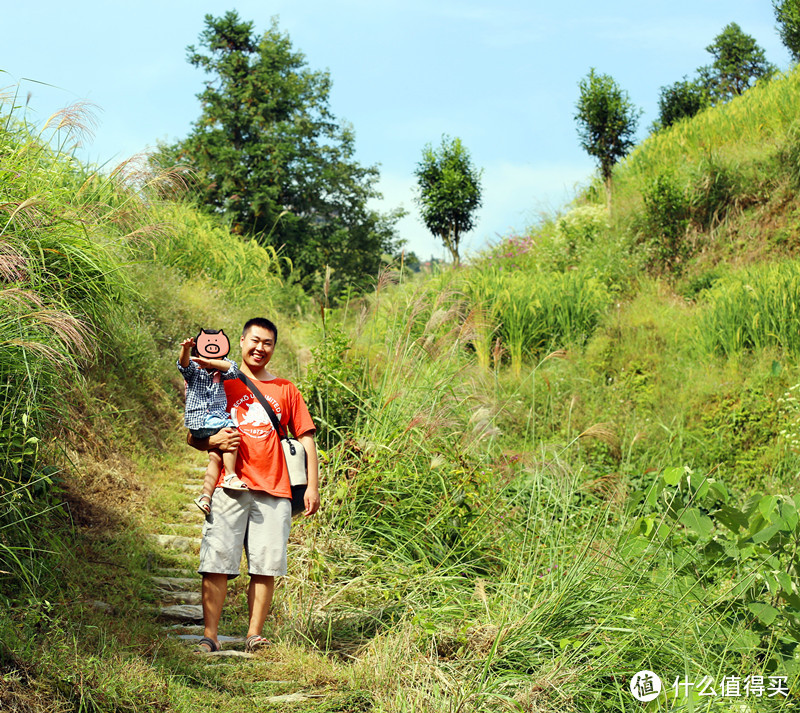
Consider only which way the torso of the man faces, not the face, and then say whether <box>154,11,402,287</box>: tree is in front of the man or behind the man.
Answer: behind

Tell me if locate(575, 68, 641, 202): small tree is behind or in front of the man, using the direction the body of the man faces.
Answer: behind

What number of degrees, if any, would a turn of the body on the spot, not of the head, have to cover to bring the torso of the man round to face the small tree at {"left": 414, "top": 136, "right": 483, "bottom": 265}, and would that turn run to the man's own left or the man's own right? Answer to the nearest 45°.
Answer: approximately 180°

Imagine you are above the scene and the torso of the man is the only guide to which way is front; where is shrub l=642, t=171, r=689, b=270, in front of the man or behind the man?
behind

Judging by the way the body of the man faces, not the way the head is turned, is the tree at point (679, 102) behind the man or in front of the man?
behind

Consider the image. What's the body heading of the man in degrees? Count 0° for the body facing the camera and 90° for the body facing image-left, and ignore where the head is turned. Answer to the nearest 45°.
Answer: approximately 0°
